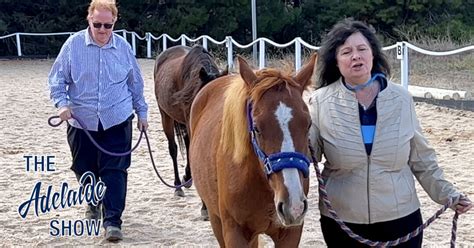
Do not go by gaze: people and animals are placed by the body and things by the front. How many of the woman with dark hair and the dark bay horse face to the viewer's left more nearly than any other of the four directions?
0

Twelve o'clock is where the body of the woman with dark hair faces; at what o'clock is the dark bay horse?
The dark bay horse is roughly at 5 o'clock from the woman with dark hair.

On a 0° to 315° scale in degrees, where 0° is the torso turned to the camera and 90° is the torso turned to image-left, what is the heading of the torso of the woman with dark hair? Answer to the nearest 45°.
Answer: approximately 0°

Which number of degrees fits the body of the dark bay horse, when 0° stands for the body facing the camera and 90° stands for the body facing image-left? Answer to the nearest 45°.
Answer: approximately 315°
